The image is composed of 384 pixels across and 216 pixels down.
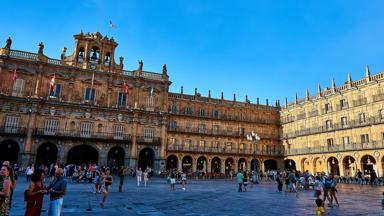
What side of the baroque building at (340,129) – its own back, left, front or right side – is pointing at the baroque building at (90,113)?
front

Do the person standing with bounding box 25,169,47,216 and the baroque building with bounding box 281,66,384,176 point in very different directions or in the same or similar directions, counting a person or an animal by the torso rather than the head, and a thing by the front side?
very different directions

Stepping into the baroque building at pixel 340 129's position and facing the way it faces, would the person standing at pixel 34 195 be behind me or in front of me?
in front

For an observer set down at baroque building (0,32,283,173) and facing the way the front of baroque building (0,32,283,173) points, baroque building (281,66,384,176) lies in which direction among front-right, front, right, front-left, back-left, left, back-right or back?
front-left

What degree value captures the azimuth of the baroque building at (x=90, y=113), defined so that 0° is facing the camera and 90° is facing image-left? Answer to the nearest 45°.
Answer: approximately 315°

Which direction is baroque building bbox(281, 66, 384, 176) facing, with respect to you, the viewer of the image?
facing the viewer and to the left of the viewer

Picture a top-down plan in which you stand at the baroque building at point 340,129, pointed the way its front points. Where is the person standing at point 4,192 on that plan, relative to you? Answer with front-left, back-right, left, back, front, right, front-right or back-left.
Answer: front-left

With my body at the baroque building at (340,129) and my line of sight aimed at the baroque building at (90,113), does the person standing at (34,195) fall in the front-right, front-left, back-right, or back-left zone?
front-left

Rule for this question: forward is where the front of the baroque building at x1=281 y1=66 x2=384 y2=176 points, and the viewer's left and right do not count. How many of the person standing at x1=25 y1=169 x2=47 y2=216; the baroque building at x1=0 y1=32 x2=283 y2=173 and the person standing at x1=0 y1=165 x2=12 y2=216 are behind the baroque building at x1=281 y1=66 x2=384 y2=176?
0

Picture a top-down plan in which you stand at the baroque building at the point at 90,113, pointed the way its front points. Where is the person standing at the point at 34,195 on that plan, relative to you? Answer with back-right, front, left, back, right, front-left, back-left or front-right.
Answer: front-right

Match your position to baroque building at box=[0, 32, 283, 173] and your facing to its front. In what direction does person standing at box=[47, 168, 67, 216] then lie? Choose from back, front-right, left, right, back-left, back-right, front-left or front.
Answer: front-right

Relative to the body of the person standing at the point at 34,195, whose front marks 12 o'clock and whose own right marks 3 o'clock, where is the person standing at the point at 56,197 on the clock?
the person standing at the point at 56,197 is roughly at 10 o'clock from the person standing at the point at 34,195.

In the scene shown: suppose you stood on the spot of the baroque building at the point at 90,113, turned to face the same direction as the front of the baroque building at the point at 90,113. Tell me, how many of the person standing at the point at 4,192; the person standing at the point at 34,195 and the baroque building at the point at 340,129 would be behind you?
0

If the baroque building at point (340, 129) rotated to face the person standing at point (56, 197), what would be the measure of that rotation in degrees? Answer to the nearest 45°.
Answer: approximately 45° to its left
